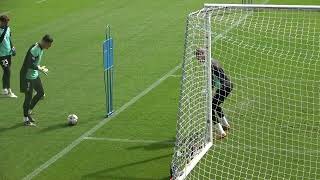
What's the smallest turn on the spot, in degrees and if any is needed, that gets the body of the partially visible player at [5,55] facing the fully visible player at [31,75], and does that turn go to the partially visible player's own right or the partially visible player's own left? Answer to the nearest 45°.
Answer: approximately 45° to the partially visible player's own right

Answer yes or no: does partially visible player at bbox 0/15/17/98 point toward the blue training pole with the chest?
yes

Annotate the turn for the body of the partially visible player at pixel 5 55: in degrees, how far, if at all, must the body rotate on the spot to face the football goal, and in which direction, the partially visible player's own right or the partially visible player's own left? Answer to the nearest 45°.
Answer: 0° — they already face it

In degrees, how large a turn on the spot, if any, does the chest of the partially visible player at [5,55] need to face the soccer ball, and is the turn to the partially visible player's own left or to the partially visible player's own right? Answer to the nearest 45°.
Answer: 0° — they already face it

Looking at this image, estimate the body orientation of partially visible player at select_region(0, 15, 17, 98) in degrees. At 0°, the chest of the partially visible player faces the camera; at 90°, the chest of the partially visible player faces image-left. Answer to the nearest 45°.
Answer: approximately 315°
